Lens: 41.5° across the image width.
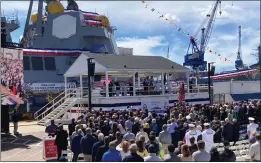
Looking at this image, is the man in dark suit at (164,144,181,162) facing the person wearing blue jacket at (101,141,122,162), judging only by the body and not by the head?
no

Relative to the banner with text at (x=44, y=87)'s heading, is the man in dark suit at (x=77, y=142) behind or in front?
in front

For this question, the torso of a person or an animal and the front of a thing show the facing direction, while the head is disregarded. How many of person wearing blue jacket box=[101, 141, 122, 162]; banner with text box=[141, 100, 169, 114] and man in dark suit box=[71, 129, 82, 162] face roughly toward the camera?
1

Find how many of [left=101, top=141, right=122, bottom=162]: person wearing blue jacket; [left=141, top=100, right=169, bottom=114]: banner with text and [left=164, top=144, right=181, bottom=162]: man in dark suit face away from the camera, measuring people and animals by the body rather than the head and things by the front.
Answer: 2

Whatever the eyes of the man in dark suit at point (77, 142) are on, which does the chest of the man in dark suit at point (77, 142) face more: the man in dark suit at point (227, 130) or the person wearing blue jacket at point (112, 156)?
the man in dark suit

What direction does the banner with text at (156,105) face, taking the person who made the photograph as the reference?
facing the viewer

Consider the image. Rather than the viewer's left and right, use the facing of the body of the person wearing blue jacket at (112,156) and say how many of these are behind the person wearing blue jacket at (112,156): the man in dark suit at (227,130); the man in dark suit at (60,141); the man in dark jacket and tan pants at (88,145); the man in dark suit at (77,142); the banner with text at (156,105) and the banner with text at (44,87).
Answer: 0

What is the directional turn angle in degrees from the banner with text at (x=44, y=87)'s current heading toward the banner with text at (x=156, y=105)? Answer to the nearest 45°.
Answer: approximately 45° to its left

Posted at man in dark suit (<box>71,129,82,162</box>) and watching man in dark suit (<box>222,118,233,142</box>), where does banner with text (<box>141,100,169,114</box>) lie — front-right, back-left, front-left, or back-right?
front-left

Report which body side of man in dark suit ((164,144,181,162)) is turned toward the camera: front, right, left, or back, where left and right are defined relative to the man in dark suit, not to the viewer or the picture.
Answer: back

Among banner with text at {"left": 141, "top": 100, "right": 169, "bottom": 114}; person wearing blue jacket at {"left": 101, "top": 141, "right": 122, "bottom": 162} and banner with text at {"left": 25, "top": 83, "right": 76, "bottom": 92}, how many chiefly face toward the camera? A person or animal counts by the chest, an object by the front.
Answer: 2

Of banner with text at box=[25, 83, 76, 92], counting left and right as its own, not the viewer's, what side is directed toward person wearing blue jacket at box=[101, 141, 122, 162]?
front

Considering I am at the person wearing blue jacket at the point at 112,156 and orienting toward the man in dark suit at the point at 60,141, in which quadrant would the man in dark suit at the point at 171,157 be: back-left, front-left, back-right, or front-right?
back-right

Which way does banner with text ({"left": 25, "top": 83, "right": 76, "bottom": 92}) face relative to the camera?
toward the camera

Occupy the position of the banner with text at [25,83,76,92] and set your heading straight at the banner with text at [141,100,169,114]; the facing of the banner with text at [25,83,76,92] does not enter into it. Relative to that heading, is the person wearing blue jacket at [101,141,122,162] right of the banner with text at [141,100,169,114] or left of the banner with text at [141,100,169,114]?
right

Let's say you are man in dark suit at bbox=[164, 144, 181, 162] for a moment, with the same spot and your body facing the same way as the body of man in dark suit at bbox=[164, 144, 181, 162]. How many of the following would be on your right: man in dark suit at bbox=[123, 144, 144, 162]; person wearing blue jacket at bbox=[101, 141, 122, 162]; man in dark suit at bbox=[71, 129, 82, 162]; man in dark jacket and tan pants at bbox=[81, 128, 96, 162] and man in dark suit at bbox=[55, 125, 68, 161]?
0

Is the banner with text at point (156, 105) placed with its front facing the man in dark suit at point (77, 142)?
yes

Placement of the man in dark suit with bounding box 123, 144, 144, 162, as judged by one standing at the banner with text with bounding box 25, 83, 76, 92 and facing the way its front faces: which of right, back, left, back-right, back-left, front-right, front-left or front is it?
front

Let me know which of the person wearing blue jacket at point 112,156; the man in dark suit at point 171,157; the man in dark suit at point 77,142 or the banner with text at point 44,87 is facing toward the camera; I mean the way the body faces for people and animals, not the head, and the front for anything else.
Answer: the banner with text

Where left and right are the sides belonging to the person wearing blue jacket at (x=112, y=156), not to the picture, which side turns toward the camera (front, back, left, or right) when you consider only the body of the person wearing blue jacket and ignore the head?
back
